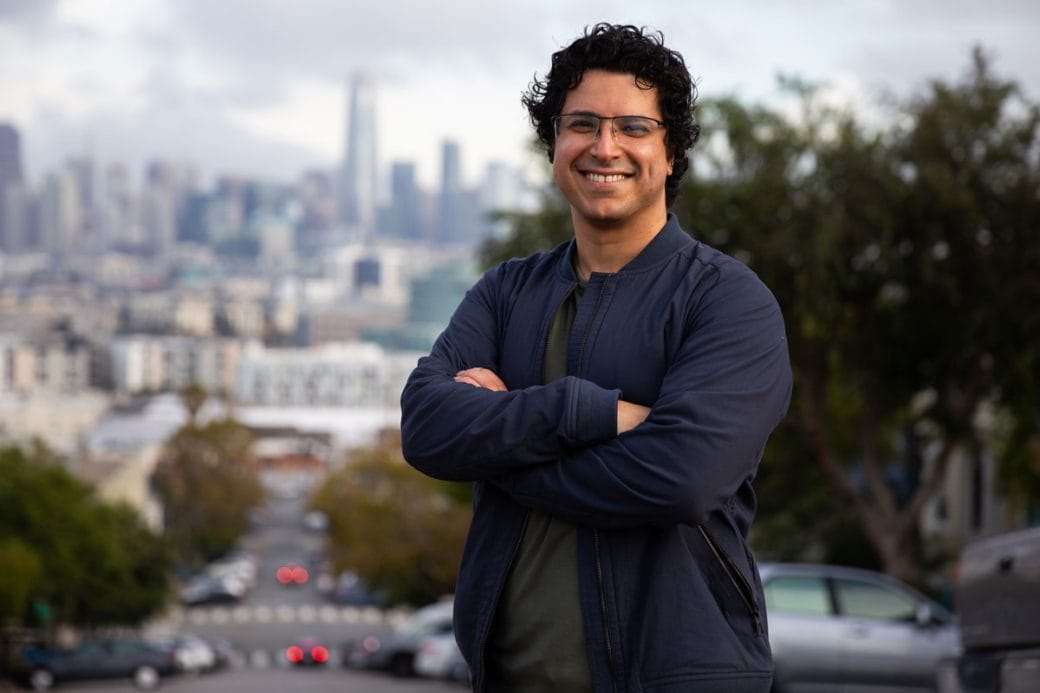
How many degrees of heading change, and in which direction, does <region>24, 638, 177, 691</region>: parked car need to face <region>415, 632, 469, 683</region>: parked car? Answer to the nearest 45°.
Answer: approximately 135° to its left

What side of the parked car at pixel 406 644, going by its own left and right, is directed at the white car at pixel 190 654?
back

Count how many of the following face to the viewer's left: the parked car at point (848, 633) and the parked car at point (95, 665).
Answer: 1

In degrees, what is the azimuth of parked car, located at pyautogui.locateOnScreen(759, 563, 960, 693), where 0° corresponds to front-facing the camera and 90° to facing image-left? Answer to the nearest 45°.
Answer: approximately 270°

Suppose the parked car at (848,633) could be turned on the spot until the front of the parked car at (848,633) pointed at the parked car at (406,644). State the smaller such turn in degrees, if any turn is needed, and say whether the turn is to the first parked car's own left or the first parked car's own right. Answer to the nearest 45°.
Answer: approximately 135° to the first parked car's own left

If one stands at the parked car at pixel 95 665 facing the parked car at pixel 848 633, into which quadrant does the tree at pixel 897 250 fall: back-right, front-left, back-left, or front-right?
front-left

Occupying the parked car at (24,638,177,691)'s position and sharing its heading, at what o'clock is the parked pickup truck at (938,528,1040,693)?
the parked pickup truck at (938,528,1040,693) is roughly at 9 o'clock from the parked car at (24,638,177,691).

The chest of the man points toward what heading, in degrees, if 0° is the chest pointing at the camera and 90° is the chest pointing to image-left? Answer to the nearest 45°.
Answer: approximately 45°

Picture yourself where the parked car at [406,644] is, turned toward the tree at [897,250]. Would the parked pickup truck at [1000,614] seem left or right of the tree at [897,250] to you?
right

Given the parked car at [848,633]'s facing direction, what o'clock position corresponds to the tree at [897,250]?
The tree is roughly at 9 o'clock from the parked car.

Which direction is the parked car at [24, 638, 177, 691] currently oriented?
to the viewer's left

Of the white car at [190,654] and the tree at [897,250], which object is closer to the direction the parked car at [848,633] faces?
the tree

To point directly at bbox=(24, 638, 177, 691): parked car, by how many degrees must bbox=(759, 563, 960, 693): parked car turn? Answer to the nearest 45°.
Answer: approximately 135° to its left
